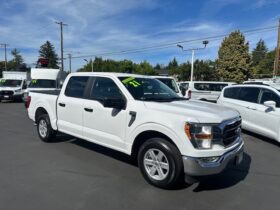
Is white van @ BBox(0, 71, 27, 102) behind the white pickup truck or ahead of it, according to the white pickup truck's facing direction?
behind

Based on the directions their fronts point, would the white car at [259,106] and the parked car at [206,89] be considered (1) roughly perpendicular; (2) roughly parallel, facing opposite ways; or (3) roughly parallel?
roughly perpendicular

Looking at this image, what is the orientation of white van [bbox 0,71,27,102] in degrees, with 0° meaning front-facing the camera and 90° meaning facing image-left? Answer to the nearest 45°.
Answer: approximately 45°

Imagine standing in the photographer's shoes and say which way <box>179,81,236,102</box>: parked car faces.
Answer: facing away from the viewer and to the right of the viewer

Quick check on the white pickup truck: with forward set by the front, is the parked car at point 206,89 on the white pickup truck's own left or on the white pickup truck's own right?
on the white pickup truck's own left

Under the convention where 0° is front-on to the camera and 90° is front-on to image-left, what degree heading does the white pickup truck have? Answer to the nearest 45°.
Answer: approximately 315°

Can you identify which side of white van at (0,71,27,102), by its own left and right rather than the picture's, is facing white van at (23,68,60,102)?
left

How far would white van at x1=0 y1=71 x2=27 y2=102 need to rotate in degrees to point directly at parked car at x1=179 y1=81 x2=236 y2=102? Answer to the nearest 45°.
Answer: approximately 90° to its left

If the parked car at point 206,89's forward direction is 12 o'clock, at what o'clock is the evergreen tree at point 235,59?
The evergreen tree is roughly at 11 o'clock from the parked car.

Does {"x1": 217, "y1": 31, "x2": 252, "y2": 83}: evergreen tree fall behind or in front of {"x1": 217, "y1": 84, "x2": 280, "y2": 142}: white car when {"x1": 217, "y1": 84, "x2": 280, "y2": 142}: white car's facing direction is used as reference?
behind

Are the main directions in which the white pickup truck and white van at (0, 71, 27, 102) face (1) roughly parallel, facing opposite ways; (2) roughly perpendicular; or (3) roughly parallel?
roughly perpendicular
